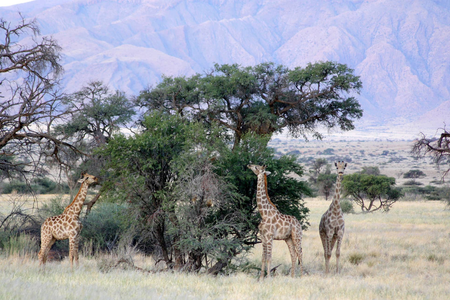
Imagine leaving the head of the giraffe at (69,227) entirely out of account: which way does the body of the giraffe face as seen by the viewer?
to the viewer's right

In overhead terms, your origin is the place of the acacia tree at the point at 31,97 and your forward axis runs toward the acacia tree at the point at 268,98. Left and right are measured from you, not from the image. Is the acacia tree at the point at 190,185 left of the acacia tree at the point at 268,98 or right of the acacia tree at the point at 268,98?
right

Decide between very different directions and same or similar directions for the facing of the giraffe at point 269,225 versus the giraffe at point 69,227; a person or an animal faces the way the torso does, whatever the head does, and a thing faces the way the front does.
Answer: very different directions

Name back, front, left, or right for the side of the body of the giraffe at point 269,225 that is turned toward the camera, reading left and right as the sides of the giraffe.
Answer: left

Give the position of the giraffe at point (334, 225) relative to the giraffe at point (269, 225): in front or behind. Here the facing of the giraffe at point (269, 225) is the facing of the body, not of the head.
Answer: behind

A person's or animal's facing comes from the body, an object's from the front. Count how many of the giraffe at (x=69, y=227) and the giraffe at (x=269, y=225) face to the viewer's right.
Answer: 1

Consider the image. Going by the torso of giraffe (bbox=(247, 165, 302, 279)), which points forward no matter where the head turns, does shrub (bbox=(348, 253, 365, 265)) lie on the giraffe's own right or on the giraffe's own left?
on the giraffe's own right

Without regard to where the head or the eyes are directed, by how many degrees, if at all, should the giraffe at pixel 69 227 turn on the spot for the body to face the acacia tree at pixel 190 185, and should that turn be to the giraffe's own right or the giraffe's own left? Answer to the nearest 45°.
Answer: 0° — it already faces it

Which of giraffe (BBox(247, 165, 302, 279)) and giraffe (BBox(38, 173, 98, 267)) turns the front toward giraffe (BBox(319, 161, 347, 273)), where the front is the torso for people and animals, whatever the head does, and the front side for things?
giraffe (BBox(38, 173, 98, 267))

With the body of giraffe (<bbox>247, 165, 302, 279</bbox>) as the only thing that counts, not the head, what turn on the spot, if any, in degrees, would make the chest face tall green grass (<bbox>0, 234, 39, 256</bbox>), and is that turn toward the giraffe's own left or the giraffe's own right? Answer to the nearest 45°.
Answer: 0° — it already faces it

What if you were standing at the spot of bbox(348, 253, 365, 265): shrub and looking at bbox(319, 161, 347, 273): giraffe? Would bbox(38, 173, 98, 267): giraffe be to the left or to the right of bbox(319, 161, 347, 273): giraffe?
right

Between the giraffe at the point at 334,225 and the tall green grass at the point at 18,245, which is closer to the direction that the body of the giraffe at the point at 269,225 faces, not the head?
the tall green grass
